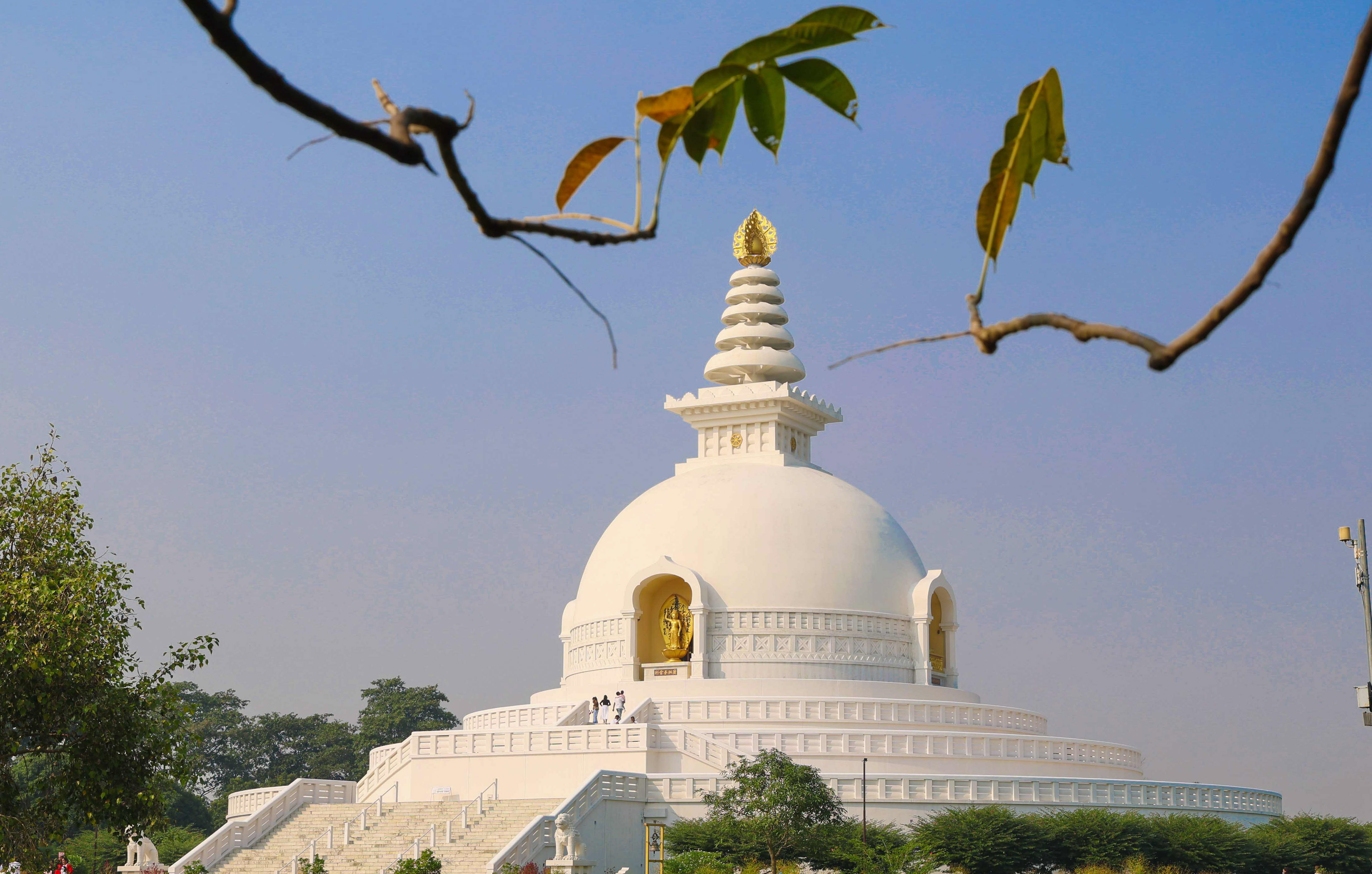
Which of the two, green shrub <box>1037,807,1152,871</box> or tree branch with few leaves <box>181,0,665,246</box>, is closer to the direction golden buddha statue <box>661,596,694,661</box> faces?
the tree branch with few leaves

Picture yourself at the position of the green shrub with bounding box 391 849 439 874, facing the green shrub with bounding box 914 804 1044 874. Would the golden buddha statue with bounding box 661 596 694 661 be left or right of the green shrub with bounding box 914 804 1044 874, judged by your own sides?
left

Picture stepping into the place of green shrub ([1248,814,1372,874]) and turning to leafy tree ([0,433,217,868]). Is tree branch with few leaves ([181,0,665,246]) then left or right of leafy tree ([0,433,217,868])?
left

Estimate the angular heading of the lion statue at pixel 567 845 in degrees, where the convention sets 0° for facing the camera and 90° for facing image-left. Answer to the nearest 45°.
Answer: approximately 45°

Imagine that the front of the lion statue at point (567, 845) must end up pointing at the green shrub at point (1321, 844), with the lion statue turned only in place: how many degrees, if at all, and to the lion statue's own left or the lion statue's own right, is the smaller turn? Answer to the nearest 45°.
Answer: approximately 135° to the lion statue's own left

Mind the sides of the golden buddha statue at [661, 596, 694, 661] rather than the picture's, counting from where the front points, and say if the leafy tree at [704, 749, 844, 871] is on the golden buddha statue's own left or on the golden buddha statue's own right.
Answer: on the golden buddha statue's own left

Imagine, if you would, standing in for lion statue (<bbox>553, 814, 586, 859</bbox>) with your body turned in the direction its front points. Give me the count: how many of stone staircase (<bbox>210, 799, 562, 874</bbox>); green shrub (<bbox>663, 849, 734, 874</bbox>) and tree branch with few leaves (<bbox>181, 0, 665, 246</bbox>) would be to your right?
1

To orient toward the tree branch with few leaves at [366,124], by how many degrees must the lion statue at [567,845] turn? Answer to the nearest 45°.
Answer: approximately 45° to its left

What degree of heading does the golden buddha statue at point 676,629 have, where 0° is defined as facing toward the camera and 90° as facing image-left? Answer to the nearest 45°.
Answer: approximately 45°

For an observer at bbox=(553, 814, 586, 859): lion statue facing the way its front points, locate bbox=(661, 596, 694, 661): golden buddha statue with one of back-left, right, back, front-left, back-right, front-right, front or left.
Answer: back-right

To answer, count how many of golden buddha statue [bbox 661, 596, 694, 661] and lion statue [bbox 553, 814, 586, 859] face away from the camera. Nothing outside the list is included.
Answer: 0
